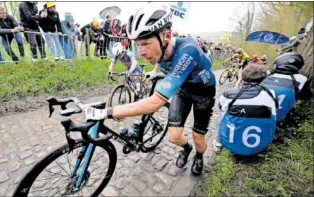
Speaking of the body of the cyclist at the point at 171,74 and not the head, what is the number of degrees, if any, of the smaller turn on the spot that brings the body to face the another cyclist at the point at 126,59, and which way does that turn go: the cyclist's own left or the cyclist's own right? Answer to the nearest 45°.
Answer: approximately 135° to the cyclist's own right

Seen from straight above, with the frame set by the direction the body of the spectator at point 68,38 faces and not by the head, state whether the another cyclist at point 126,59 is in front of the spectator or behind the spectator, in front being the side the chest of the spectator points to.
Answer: in front

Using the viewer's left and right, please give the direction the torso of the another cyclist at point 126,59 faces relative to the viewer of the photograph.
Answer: facing the viewer and to the left of the viewer

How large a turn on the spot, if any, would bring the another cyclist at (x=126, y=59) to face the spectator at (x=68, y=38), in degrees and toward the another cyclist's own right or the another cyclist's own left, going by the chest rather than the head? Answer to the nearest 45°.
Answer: approximately 90° to the another cyclist's own right

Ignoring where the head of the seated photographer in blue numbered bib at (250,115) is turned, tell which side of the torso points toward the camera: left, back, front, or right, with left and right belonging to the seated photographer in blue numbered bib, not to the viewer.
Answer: back

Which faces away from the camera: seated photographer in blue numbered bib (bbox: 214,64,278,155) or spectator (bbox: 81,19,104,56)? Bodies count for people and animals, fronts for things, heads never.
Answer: the seated photographer in blue numbered bib

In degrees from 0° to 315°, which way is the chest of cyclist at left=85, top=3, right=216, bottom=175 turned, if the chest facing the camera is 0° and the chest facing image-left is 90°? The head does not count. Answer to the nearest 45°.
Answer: approximately 45°

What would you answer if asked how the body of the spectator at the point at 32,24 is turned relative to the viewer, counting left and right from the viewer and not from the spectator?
facing the viewer and to the right of the viewer

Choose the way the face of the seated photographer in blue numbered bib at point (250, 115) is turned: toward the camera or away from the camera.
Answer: away from the camera
